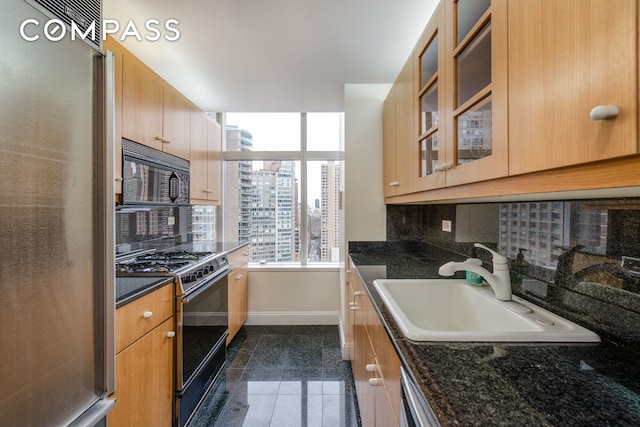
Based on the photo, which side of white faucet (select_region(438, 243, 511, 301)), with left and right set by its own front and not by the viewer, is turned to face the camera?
left

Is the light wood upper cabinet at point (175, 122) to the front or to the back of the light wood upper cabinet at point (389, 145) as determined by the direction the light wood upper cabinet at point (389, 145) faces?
to the front

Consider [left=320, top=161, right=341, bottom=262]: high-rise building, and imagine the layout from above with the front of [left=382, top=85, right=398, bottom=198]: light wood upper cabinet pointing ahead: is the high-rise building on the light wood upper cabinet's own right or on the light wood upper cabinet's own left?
on the light wood upper cabinet's own right

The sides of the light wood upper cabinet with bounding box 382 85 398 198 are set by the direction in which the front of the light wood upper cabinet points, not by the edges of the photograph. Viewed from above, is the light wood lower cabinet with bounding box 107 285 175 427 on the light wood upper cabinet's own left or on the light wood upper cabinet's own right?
on the light wood upper cabinet's own left

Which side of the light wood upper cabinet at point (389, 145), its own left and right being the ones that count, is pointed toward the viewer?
left

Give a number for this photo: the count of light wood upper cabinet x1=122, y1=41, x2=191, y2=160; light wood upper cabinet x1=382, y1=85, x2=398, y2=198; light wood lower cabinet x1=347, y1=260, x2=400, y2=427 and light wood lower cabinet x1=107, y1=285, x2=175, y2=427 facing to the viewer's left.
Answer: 2

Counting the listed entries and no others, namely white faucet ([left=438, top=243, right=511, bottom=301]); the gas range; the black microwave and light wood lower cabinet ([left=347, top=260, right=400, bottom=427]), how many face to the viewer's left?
2

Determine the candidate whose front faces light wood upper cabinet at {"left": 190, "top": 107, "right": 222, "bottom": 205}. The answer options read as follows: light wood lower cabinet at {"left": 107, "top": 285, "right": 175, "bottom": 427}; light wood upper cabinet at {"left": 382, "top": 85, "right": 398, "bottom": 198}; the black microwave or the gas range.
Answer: light wood upper cabinet at {"left": 382, "top": 85, "right": 398, "bottom": 198}

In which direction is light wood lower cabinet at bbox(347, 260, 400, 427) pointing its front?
to the viewer's left

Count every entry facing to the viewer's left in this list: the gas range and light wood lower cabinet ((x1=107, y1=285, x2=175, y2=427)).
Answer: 0
